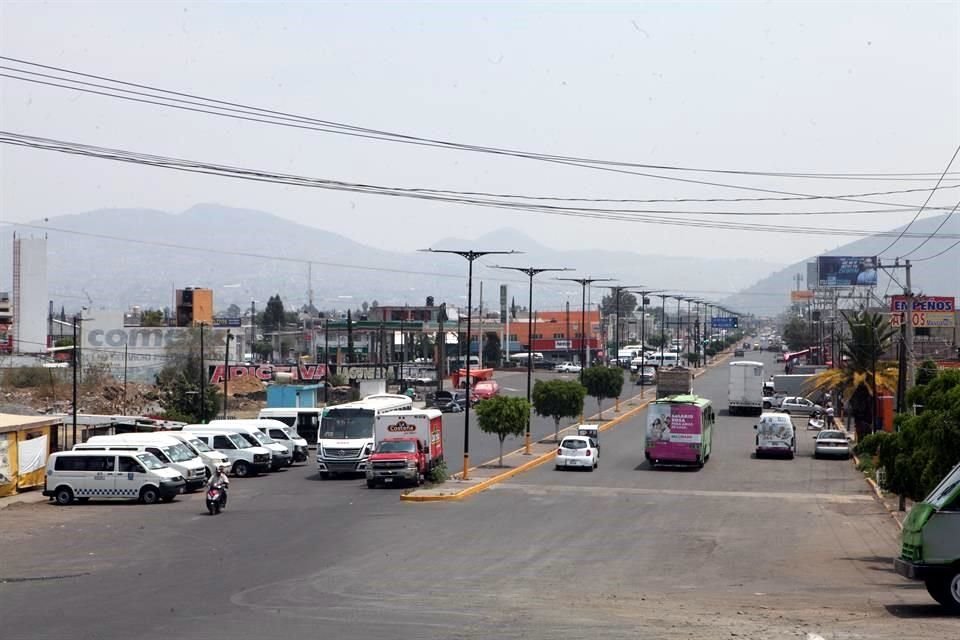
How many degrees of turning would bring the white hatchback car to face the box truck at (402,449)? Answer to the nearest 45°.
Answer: approximately 135° to its left

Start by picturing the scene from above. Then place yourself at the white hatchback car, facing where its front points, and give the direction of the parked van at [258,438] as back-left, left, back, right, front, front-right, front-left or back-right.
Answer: left

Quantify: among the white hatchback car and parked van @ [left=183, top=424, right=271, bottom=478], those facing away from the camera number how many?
1

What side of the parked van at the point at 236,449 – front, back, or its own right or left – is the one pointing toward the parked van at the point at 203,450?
right

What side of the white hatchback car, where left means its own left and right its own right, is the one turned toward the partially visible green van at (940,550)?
back

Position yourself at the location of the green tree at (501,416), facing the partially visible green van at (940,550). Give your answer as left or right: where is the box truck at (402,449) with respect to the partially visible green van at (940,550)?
right

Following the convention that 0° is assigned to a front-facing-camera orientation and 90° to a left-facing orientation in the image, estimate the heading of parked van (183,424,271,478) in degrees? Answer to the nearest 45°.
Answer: approximately 315°

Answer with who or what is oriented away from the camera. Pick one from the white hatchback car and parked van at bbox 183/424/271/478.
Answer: the white hatchback car

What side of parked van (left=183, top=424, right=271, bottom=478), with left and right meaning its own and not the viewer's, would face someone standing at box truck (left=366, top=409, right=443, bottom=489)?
front

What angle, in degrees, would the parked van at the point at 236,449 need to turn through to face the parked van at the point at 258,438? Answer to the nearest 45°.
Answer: approximately 90° to its left

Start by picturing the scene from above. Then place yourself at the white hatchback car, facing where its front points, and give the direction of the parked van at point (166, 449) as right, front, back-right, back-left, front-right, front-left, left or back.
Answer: back-left

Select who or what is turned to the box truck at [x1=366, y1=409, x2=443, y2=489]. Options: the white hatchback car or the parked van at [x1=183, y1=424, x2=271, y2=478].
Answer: the parked van

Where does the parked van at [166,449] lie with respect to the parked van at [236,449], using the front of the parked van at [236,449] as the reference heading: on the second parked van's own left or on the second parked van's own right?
on the second parked van's own right

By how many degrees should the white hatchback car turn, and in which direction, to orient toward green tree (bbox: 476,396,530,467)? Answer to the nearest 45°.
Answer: approximately 90° to its left

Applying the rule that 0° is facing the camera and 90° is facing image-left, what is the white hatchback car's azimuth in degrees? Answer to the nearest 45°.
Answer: approximately 180°

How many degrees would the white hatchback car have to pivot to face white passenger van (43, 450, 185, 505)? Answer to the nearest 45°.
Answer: approximately 135° to its left

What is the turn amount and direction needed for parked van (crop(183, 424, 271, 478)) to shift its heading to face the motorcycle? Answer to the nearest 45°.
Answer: approximately 45° to its right
